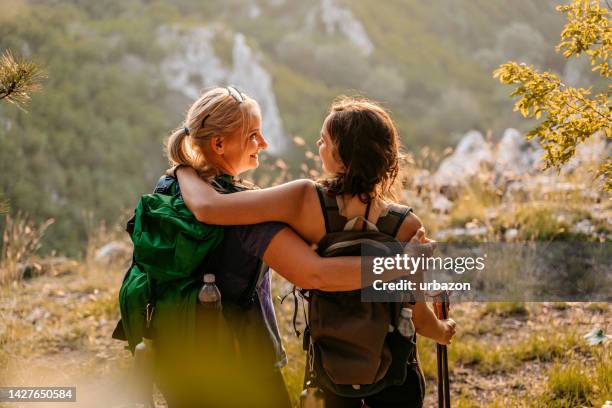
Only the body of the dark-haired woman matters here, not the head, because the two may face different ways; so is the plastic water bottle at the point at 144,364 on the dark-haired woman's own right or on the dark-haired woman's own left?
on the dark-haired woman's own left

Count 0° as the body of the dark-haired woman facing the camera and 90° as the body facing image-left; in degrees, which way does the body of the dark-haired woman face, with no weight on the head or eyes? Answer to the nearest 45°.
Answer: approximately 180°

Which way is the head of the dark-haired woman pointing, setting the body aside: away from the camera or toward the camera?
away from the camera

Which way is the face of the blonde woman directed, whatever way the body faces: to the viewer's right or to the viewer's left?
to the viewer's right

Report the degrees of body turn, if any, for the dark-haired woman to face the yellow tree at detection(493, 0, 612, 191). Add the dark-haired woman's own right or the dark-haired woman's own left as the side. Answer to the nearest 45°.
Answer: approximately 45° to the dark-haired woman's own right

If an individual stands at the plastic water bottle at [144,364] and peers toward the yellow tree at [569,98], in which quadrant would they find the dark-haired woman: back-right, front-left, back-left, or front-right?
front-right
